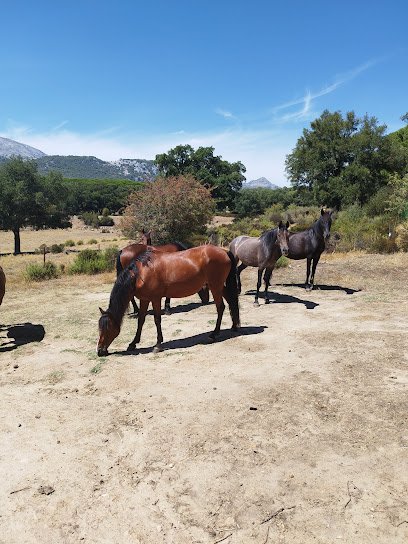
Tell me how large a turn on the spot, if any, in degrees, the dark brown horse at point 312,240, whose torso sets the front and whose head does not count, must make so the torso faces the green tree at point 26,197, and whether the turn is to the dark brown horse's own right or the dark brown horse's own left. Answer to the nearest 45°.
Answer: approximately 180°

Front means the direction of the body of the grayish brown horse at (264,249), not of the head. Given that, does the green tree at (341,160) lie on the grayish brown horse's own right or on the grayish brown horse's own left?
on the grayish brown horse's own left

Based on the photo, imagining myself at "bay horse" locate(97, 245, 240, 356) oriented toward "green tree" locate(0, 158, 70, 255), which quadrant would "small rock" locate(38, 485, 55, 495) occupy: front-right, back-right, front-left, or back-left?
back-left

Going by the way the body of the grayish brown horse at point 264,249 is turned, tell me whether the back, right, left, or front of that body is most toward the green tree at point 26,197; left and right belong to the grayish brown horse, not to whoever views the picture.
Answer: back

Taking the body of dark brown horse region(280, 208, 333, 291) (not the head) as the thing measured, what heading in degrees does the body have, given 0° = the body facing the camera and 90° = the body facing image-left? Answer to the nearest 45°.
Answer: approximately 315°

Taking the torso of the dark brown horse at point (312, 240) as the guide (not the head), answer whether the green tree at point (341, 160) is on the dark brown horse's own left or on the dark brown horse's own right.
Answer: on the dark brown horse's own left

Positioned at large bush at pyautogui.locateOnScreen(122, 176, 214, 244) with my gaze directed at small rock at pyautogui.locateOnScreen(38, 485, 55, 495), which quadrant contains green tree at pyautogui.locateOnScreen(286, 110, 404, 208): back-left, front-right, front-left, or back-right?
back-left

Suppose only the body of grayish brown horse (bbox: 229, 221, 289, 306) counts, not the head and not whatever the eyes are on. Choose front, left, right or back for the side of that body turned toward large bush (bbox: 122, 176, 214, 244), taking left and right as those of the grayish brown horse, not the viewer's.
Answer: back

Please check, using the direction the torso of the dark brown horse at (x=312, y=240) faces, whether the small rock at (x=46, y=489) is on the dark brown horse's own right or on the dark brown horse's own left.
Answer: on the dark brown horse's own right

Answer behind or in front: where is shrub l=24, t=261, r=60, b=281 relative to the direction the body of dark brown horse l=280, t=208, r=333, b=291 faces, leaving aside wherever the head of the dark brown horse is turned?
behind

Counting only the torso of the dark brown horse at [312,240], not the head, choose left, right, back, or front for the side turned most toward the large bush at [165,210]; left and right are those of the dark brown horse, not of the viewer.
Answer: back

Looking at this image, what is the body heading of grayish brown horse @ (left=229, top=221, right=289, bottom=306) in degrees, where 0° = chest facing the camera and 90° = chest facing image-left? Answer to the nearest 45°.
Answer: approximately 315°
